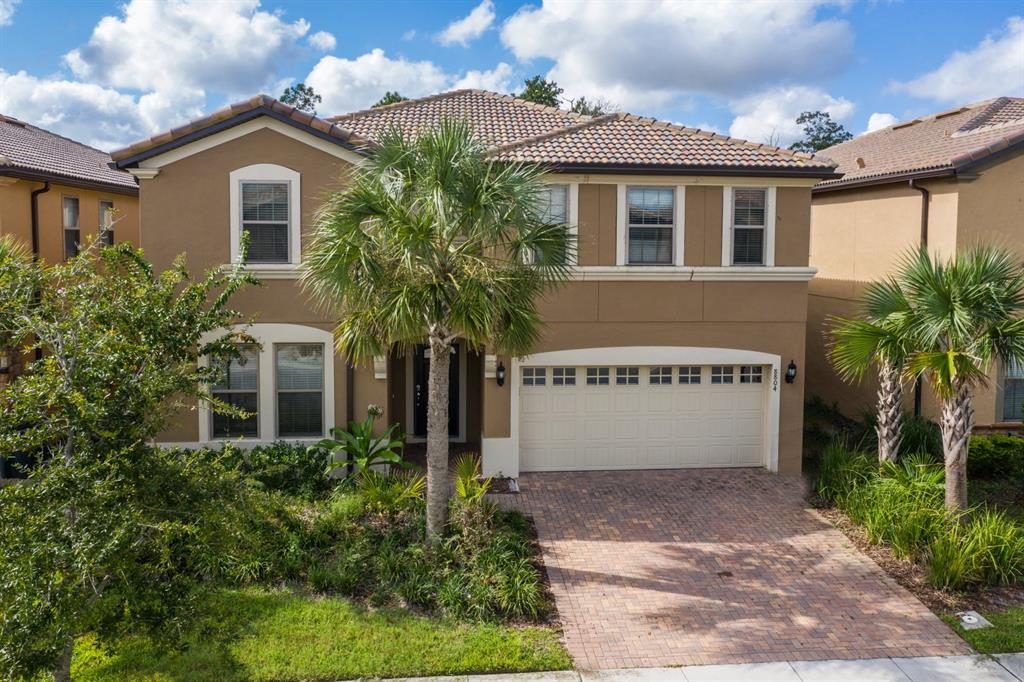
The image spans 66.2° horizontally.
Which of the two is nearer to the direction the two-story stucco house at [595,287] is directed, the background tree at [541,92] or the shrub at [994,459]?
the shrub

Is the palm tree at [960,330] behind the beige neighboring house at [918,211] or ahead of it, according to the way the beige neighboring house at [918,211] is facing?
ahead

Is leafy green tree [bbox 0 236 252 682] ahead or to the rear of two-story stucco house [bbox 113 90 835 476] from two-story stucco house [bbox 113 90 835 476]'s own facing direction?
ahead

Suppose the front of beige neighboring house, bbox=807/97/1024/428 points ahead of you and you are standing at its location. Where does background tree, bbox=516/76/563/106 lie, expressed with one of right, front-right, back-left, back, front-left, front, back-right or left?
back

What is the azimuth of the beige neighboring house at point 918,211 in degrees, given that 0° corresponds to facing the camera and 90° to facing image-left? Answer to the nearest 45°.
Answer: approximately 315°

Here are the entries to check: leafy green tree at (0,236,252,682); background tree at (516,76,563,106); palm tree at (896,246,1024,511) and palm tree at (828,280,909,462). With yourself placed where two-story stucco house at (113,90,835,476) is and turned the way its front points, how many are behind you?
1

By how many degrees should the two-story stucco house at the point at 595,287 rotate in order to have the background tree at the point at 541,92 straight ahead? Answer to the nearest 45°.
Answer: approximately 180°

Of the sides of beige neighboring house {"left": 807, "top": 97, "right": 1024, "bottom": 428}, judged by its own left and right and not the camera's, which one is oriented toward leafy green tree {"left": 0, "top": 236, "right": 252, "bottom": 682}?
right

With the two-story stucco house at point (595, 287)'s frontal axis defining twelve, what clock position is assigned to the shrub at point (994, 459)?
The shrub is roughly at 9 o'clock from the two-story stucco house.

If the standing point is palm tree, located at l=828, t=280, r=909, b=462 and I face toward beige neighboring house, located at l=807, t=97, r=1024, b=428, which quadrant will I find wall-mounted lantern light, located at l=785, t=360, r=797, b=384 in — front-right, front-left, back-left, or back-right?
back-left

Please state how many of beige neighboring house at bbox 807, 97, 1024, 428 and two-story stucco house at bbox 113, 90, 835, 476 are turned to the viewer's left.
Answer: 0

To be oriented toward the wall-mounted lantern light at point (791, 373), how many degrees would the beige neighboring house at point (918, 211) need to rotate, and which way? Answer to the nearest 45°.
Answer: approximately 90° to its right

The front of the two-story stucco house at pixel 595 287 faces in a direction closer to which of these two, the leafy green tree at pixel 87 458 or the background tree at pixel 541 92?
the leafy green tree

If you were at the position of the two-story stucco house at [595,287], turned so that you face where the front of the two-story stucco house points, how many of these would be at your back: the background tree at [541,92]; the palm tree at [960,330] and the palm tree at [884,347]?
1

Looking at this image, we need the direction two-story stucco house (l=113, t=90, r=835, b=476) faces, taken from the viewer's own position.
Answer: facing the viewer
